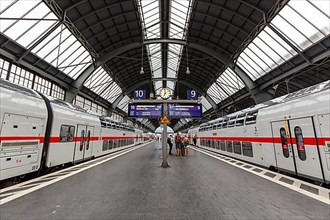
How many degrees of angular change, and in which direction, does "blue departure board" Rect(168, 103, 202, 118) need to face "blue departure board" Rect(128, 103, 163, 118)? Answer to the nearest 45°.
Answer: approximately 90° to its right

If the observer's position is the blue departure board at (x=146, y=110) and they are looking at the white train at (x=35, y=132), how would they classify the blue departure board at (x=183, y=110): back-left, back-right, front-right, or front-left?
back-left

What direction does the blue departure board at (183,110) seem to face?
toward the camera

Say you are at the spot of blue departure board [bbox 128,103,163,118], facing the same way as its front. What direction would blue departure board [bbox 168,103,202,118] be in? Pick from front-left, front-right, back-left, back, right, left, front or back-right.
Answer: left

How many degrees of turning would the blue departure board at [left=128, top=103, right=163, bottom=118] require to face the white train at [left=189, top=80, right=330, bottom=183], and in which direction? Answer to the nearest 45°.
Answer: approximately 45° to its left

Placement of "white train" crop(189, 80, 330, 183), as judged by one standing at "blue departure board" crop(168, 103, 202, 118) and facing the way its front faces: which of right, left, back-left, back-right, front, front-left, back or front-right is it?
front-left

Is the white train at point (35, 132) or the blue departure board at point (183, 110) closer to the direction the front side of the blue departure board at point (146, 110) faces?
the white train

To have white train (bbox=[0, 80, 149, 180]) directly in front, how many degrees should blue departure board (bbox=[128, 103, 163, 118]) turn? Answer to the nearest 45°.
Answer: approximately 45° to its right

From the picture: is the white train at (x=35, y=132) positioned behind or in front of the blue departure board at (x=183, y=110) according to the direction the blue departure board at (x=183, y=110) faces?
in front

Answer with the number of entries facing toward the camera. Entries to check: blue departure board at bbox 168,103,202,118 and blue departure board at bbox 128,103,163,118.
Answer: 2

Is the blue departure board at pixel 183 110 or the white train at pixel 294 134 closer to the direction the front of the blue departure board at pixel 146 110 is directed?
the white train

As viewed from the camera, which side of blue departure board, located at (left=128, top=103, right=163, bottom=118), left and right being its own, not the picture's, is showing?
front
